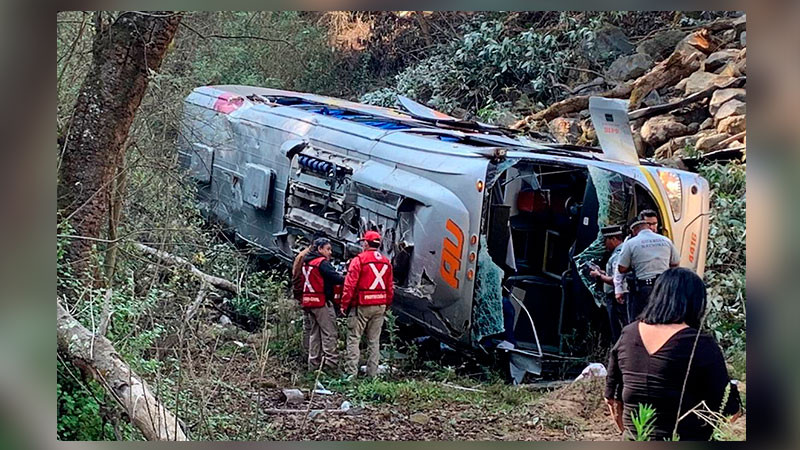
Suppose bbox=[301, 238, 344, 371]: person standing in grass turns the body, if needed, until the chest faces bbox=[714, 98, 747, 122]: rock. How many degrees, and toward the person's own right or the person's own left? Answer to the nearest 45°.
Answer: approximately 45° to the person's own right

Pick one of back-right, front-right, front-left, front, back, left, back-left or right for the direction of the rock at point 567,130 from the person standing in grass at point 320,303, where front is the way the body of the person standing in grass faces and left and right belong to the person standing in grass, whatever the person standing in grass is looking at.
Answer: front-right

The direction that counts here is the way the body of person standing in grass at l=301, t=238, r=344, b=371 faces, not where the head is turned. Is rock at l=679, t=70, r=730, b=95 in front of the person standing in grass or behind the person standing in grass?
in front

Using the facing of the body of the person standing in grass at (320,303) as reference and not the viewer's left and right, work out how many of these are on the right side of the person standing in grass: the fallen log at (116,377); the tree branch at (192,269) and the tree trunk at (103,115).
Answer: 0

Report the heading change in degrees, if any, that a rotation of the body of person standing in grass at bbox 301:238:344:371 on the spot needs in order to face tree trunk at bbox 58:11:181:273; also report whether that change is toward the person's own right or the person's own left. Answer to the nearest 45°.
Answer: approximately 135° to the person's own left

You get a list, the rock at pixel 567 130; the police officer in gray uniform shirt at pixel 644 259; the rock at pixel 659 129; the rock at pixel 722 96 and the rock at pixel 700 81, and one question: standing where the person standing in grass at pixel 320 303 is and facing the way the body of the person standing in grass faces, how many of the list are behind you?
0

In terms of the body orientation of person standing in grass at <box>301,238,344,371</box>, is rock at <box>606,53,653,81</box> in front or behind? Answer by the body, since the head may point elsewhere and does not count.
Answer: in front

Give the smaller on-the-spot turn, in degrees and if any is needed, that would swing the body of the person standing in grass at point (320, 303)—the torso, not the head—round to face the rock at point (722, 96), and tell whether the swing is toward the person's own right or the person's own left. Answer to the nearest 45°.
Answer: approximately 45° to the person's own right

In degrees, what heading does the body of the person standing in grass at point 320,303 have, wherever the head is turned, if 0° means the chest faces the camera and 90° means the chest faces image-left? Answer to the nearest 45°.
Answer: approximately 225°

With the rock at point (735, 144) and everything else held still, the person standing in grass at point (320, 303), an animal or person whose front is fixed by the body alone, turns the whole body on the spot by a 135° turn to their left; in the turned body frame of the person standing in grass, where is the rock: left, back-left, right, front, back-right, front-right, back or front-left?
back

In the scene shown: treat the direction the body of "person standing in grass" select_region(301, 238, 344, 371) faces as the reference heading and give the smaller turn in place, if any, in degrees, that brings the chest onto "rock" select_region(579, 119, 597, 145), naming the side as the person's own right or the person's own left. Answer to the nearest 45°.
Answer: approximately 45° to the person's own right

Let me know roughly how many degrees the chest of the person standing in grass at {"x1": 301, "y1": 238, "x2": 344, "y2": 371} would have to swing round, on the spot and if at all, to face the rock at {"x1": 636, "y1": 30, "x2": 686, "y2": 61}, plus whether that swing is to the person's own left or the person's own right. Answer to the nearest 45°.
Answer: approximately 45° to the person's own right

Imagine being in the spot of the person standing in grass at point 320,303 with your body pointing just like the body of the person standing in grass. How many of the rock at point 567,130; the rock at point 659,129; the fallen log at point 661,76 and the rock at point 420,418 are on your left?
0

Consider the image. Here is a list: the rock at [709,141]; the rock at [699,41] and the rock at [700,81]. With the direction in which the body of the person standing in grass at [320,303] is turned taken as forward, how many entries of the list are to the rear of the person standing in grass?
0

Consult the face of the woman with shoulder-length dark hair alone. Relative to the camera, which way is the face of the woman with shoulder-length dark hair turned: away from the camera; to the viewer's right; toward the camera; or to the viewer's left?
away from the camera
